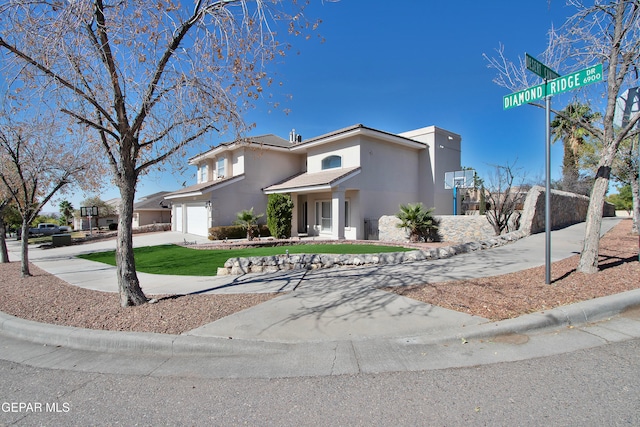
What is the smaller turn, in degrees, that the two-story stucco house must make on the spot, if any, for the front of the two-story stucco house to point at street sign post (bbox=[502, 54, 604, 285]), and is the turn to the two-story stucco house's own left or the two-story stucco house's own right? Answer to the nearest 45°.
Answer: approximately 45° to the two-story stucco house's own left

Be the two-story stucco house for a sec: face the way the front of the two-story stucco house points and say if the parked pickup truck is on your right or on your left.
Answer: on your right

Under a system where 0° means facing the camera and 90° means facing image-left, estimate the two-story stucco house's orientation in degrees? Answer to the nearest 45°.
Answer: approximately 45°
